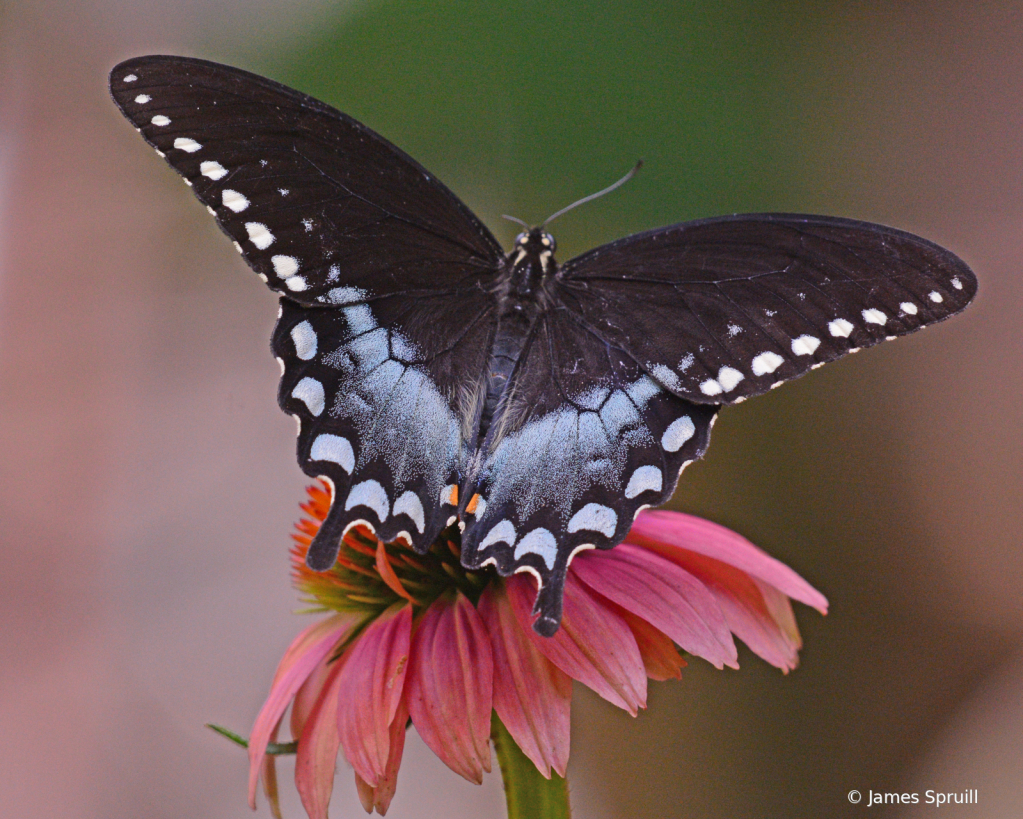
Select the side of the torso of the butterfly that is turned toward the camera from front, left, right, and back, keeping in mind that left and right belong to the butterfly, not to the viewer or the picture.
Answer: back
